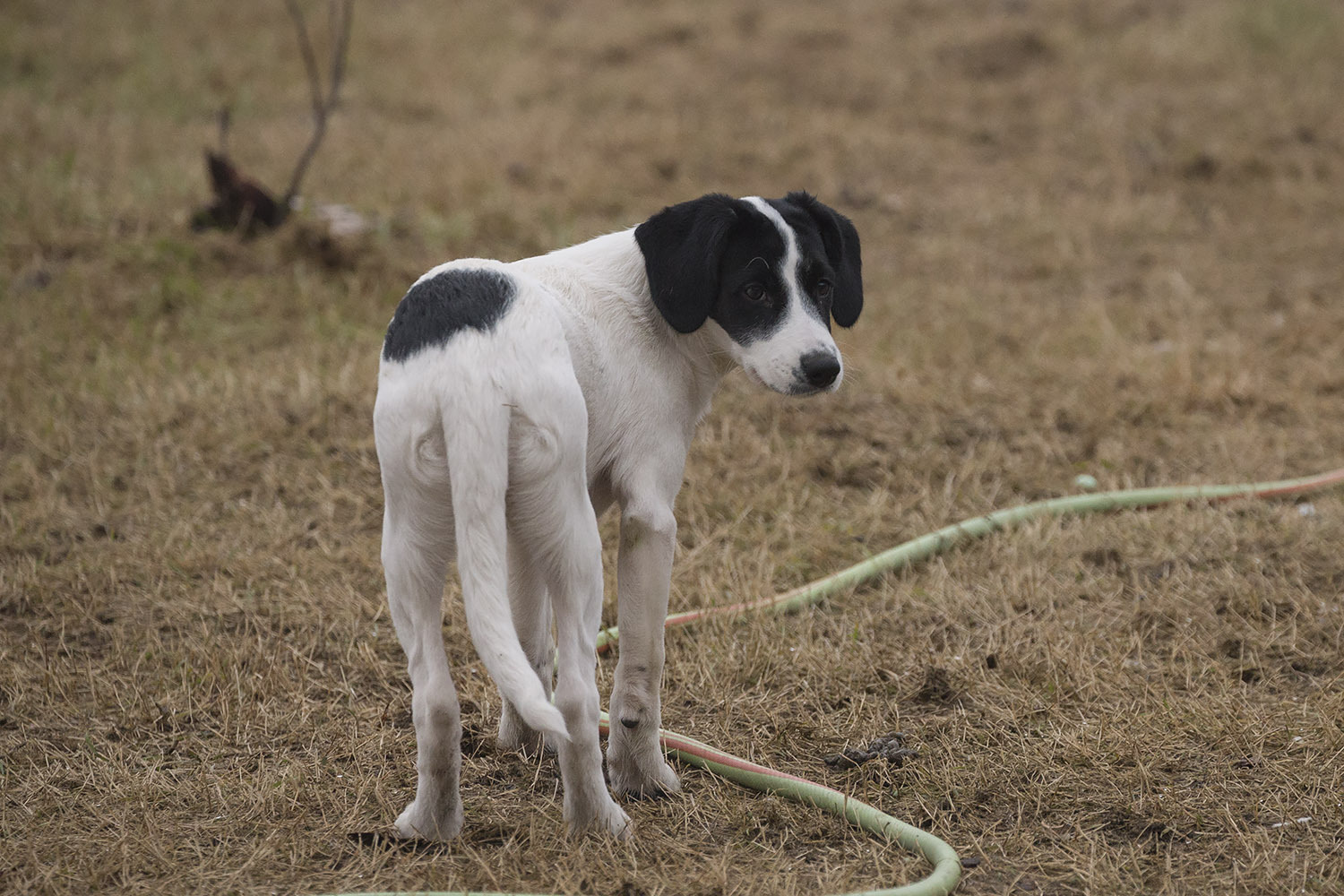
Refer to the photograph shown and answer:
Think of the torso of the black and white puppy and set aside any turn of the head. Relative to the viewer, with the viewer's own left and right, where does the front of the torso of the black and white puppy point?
facing away from the viewer and to the right of the viewer
